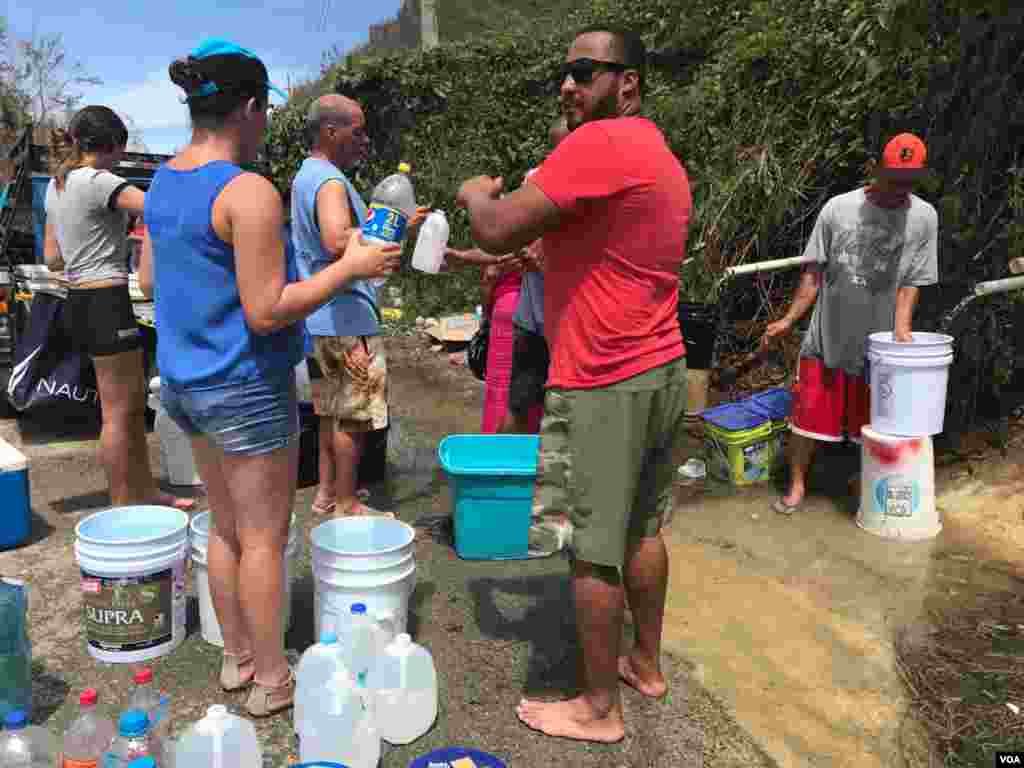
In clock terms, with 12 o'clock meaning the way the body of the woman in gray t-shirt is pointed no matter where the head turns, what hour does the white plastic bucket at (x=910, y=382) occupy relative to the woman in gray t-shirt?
The white plastic bucket is roughly at 2 o'clock from the woman in gray t-shirt.

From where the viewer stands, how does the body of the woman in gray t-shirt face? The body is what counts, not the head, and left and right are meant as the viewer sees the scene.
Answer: facing away from the viewer and to the right of the viewer

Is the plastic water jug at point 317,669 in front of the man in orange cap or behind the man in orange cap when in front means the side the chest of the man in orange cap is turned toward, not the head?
in front

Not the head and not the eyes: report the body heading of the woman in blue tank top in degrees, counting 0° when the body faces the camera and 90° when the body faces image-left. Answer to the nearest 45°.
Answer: approximately 225°

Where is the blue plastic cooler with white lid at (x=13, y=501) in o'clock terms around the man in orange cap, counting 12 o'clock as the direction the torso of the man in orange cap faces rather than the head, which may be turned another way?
The blue plastic cooler with white lid is roughly at 2 o'clock from the man in orange cap.

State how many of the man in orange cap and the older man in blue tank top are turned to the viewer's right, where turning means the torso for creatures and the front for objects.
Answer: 1

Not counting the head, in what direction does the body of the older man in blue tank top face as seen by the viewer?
to the viewer's right

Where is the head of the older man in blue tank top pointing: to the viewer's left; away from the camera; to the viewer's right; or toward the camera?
to the viewer's right

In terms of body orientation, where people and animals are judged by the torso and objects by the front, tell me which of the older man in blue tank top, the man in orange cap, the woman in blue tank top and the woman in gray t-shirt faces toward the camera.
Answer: the man in orange cap

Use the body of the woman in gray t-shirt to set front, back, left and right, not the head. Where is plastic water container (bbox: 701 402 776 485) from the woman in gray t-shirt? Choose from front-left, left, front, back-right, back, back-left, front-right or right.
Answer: front-right

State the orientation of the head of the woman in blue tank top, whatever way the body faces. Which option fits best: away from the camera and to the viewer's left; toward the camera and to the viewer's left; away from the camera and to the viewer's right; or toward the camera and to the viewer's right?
away from the camera and to the viewer's right

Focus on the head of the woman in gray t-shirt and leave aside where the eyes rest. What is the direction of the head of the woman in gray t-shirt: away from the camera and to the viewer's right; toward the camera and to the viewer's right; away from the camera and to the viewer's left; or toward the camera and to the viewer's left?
away from the camera and to the viewer's right

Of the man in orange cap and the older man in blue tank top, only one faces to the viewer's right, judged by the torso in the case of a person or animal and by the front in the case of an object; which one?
the older man in blue tank top

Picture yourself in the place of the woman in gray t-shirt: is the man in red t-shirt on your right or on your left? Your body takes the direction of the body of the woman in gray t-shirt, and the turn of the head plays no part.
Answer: on your right
